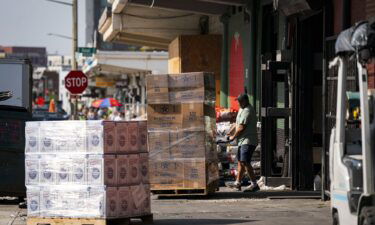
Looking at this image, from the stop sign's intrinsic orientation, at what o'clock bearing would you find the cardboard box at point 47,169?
The cardboard box is roughly at 12 o'clock from the stop sign.

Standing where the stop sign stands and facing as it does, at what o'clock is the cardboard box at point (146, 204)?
The cardboard box is roughly at 12 o'clock from the stop sign.

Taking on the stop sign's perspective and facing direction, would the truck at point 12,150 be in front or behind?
in front

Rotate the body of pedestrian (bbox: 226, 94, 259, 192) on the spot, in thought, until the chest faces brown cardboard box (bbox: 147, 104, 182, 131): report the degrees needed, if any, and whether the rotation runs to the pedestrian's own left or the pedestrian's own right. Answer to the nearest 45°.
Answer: approximately 45° to the pedestrian's own left

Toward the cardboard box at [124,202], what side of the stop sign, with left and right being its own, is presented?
front

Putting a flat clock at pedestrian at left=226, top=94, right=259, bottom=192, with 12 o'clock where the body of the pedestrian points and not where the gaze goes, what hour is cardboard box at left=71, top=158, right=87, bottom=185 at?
The cardboard box is roughly at 10 o'clock from the pedestrian.

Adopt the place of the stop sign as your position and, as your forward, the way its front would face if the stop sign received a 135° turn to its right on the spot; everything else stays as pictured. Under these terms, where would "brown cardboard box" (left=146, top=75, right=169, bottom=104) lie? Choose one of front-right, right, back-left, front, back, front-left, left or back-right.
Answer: back-left

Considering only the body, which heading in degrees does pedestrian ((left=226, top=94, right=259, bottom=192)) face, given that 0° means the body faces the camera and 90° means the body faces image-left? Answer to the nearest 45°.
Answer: approximately 90°

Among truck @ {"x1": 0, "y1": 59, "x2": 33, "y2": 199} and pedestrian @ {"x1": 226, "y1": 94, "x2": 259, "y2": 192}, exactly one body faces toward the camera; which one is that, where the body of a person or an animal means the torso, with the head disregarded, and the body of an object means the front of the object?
the truck

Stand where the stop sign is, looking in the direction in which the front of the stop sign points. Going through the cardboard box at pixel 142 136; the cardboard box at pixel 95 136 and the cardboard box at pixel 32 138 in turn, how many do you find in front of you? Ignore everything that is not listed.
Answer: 3

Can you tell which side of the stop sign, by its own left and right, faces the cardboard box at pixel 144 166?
front

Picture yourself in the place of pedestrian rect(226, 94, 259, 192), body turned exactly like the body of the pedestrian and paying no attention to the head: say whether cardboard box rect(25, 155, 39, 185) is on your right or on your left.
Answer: on your left

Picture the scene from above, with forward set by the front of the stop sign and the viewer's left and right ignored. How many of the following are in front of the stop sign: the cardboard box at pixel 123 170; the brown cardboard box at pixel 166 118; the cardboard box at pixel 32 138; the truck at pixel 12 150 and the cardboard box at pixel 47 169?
5

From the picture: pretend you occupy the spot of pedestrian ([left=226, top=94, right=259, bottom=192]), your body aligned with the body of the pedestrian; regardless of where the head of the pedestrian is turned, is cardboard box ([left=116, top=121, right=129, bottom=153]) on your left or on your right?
on your left

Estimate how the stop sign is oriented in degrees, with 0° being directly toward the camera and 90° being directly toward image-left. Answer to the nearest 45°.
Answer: approximately 0°
